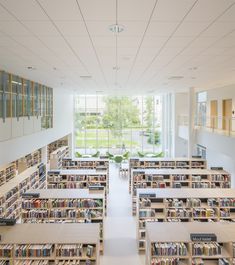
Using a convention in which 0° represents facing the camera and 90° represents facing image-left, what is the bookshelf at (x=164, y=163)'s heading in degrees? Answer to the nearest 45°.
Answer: approximately 0°

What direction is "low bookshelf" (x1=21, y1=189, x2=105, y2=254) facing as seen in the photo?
toward the camera

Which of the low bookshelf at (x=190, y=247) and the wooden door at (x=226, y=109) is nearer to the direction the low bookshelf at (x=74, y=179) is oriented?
the low bookshelf

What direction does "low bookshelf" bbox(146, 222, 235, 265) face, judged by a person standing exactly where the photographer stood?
facing the viewer

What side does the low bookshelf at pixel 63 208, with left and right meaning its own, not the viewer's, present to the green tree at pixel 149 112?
back

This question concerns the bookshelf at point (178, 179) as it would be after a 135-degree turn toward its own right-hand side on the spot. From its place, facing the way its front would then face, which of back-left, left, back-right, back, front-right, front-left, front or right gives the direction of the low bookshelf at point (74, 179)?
front-left

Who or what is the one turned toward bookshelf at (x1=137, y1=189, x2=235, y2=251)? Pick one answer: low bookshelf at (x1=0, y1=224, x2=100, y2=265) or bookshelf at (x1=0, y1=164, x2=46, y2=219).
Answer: bookshelf at (x1=0, y1=164, x2=46, y2=219)

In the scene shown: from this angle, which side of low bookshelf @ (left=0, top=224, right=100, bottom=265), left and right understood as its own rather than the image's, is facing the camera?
front

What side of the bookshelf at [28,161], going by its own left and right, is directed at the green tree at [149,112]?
left

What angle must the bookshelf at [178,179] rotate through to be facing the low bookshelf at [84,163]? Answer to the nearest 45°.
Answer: approximately 135° to its right

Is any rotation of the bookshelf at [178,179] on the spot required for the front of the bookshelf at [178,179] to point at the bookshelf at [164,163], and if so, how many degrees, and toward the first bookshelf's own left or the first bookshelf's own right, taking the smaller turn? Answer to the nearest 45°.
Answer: approximately 180°

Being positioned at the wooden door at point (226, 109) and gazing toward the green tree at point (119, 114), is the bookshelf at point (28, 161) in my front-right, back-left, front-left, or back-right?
front-left

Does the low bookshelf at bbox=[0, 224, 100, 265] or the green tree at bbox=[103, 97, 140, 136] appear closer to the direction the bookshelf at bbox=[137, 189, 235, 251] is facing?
the low bookshelf

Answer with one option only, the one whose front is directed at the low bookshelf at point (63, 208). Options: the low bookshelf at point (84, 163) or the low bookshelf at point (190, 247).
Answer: the low bookshelf at point (84, 163)

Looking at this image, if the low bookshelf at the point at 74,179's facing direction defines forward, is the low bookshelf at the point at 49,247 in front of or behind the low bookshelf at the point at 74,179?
in front

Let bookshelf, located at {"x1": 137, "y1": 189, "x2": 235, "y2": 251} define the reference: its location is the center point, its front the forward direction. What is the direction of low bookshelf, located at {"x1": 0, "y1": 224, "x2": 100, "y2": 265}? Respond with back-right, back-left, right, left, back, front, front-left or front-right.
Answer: front-right

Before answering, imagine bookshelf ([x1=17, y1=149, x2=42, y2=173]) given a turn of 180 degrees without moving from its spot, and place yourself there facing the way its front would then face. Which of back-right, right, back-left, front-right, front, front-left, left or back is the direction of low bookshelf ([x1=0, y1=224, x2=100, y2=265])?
back-left

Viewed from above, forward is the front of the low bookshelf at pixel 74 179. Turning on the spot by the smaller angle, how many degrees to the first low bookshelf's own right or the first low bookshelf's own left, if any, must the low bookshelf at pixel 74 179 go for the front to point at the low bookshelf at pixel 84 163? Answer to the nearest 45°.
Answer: approximately 180°

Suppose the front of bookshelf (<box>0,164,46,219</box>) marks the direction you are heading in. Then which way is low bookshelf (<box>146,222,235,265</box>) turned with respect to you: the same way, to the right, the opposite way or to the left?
to the right
